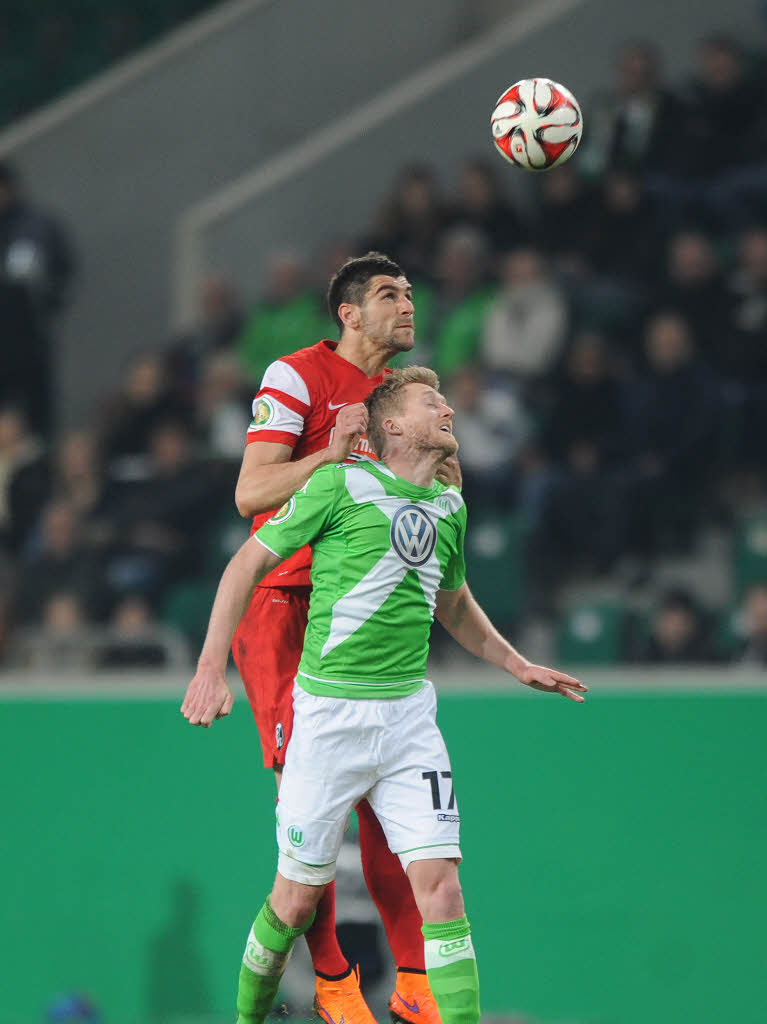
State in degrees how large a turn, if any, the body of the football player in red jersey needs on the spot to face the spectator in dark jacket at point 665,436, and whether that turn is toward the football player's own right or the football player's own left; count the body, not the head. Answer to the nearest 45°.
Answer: approximately 90° to the football player's own left

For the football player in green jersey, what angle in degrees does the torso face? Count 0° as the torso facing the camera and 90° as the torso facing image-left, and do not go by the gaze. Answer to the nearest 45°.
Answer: approximately 315°

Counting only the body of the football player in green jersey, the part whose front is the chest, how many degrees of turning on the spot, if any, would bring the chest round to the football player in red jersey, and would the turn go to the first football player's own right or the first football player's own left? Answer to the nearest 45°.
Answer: approximately 180°

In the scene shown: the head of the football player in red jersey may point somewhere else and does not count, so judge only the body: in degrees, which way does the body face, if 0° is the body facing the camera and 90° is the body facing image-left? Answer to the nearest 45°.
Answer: approximately 315°

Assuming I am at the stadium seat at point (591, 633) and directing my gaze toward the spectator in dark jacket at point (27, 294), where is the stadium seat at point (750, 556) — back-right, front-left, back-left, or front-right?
back-right

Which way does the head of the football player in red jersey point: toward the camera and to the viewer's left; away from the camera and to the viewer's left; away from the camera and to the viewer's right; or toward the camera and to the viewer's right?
toward the camera and to the viewer's right

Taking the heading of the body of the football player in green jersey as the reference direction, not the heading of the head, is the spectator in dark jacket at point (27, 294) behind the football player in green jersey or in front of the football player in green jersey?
behind

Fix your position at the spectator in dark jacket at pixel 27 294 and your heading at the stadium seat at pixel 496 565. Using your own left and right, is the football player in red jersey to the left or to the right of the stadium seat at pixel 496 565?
right
